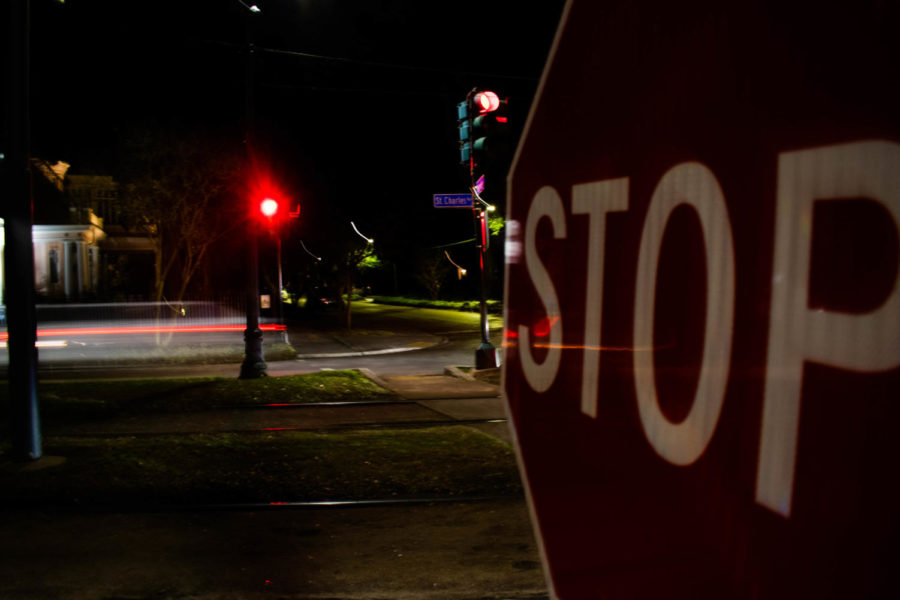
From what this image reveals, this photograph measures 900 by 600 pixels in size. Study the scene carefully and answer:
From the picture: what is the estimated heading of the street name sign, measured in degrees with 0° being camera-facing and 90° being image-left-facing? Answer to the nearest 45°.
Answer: approximately 0°

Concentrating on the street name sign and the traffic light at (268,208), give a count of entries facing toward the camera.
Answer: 2

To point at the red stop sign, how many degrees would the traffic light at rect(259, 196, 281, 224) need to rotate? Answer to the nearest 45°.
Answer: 0° — it already faces it

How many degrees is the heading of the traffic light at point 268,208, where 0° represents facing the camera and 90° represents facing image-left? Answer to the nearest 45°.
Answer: approximately 0°

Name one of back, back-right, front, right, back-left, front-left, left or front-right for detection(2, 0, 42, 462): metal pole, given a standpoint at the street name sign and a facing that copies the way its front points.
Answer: front-right

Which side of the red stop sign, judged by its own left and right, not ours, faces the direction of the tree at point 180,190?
right

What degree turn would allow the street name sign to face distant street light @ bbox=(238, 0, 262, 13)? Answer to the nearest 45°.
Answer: approximately 90° to its right

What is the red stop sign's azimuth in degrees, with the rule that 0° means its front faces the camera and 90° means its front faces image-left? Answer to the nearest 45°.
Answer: approximately 45°
